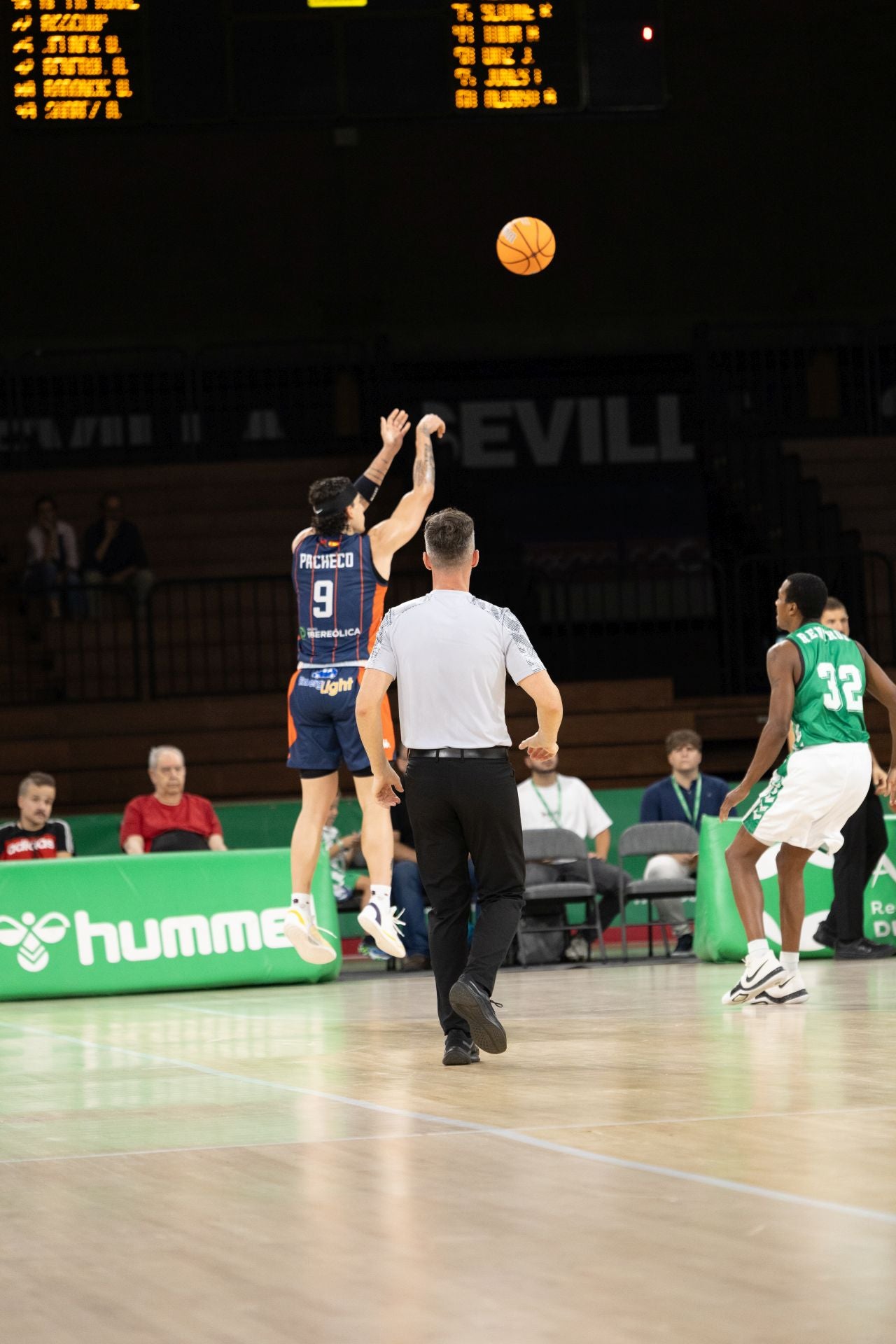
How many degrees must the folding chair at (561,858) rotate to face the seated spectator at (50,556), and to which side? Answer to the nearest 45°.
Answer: approximately 135° to its right

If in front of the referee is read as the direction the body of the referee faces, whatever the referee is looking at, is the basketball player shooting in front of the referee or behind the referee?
in front

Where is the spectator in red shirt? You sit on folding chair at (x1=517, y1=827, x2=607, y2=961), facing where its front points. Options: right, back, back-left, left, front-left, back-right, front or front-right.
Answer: right

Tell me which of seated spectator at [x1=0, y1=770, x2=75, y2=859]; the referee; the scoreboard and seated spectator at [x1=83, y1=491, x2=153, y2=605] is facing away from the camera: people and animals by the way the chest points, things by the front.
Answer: the referee

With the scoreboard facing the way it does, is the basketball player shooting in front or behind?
in front

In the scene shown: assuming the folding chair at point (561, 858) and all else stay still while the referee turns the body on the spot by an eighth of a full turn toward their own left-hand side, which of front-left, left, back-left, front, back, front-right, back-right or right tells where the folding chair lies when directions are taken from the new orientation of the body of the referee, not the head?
front-right

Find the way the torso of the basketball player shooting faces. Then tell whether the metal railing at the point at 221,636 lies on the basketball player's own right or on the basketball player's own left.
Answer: on the basketball player's own left

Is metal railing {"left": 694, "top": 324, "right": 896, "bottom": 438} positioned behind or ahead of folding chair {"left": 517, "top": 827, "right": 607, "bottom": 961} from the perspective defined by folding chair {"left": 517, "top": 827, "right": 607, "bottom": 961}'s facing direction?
behind

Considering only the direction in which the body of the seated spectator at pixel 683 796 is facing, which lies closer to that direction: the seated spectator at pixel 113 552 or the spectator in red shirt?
the spectator in red shirt

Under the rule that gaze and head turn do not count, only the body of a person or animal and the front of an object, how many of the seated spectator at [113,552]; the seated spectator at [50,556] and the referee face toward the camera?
2
